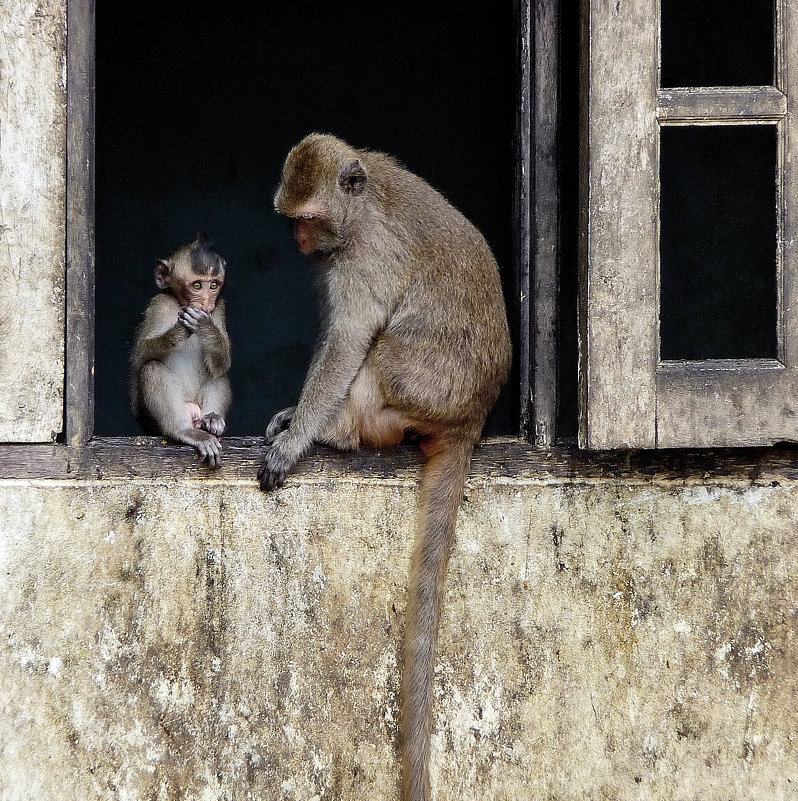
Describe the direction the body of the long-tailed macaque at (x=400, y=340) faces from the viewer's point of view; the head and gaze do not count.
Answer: to the viewer's left

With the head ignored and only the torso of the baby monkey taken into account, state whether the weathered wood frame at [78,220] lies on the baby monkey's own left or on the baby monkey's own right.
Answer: on the baby monkey's own right

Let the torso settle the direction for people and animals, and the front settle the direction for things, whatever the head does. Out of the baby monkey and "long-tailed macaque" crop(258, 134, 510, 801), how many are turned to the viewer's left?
1

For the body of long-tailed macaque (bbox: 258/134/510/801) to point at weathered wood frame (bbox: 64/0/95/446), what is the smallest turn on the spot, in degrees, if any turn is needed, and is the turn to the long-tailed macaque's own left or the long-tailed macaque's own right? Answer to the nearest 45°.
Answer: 0° — it already faces it
